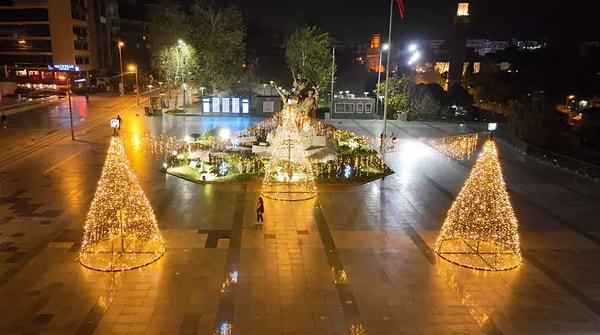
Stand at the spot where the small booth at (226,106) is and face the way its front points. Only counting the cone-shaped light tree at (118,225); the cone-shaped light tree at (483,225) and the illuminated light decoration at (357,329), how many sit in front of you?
3

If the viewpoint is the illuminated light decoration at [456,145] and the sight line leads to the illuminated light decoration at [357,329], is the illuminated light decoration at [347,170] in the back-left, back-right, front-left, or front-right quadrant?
front-right

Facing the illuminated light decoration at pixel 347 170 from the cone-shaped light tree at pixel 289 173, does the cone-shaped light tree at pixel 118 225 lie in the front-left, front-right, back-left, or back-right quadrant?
back-right

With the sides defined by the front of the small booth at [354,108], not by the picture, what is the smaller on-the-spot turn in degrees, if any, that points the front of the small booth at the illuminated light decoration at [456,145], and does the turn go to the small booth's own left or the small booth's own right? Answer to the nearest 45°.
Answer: approximately 45° to the small booth's own left

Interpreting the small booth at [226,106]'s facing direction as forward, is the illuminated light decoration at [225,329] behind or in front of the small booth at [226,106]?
in front

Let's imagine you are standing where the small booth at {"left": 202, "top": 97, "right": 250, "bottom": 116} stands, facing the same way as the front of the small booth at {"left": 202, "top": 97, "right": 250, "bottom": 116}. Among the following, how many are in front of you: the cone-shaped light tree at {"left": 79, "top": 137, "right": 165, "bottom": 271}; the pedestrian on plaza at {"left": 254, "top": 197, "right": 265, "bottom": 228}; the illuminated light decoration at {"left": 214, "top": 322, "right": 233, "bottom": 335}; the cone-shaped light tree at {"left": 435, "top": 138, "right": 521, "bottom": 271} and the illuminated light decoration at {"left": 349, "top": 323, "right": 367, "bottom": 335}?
5

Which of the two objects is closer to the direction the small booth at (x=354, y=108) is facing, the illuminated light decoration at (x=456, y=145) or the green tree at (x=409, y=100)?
the illuminated light decoration

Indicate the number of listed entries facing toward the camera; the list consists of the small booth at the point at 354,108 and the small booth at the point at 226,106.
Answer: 2

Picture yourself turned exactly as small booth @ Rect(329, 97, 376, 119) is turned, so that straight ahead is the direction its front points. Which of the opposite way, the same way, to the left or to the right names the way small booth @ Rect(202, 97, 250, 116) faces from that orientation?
the same way

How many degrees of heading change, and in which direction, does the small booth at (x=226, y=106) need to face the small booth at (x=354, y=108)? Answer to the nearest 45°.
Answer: approximately 90° to its left

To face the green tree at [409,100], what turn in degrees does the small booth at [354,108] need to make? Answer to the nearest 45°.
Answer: approximately 90° to its left

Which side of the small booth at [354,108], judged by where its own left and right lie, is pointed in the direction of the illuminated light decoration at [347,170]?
front

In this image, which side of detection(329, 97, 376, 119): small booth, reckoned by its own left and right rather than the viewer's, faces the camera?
front

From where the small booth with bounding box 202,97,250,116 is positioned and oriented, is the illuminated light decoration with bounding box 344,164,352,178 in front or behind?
in front

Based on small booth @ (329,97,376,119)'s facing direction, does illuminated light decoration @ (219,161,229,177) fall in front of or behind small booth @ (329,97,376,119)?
in front

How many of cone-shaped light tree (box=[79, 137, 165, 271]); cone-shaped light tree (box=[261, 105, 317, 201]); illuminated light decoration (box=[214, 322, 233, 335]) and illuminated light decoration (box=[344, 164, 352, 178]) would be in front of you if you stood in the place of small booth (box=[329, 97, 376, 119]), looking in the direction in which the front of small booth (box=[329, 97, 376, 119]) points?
4

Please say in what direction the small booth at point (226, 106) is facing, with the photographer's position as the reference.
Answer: facing the viewer

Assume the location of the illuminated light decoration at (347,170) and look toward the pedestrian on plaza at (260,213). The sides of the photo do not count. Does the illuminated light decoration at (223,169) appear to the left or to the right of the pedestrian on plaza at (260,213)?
right

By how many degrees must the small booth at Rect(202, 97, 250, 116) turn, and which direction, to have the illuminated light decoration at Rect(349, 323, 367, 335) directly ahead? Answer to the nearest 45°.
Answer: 0° — it already faces it
